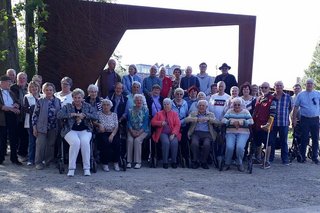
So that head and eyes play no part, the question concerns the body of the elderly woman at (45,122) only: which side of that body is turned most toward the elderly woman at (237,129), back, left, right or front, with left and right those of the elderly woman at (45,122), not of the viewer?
left

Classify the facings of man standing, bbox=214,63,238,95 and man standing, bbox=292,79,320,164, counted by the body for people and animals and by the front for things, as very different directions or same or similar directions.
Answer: same or similar directions

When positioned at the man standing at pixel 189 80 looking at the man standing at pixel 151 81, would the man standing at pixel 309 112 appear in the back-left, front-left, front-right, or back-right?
back-left

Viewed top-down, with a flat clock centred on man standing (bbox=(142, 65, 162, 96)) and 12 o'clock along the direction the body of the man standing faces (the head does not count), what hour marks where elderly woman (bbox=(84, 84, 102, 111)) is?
The elderly woman is roughly at 1 o'clock from the man standing.

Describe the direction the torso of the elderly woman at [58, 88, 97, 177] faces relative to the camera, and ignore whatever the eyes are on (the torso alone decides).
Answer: toward the camera

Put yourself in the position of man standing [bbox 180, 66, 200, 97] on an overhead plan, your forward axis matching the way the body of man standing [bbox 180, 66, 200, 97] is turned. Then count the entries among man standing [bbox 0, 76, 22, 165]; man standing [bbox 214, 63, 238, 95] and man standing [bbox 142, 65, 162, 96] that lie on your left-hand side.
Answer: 1

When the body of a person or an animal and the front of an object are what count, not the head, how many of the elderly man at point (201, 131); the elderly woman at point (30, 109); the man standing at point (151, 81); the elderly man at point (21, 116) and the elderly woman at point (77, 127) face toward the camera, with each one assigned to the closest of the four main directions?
5

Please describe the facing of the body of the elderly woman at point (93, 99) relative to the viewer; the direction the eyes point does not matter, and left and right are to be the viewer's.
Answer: facing the viewer

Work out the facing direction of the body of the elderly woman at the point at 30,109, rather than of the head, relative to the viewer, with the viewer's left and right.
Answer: facing the viewer

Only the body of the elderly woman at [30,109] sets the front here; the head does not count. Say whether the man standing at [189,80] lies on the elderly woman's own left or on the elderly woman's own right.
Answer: on the elderly woman's own left

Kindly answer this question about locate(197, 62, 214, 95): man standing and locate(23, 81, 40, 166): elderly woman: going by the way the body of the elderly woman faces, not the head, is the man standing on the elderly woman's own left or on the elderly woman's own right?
on the elderly woman's own left

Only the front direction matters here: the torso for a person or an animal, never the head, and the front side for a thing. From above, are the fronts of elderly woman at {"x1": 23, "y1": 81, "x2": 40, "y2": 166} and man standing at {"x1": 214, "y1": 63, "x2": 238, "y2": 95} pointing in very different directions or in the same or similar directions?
same or similar directions

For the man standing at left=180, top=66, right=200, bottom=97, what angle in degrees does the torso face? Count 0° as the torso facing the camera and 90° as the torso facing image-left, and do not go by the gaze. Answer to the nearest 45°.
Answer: approximately 0°

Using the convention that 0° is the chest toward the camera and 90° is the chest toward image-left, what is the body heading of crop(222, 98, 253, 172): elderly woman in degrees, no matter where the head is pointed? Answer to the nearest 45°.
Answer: approximately 0°

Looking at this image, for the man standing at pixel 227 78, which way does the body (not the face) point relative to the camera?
toward the camera
